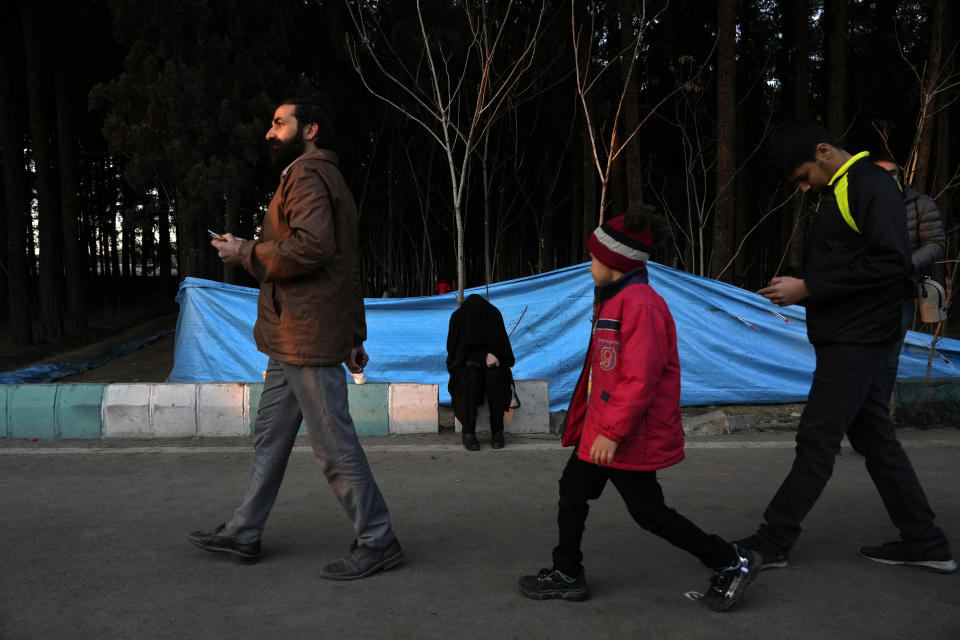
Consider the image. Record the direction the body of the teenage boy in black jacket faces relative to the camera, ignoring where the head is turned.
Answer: to the viewer's left

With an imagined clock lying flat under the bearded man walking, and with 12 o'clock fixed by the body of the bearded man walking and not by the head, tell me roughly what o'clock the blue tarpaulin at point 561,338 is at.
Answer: The blue tarpaulin is roughly at 4 o'clock from the bearded man walking.

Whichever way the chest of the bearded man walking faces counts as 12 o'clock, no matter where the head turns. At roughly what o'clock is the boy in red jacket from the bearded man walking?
The boy in red jacket is roughly at 7 o'clock from the bearded man walking.

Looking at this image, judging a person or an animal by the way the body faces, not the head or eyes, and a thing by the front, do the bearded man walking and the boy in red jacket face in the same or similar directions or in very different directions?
same or similar directions

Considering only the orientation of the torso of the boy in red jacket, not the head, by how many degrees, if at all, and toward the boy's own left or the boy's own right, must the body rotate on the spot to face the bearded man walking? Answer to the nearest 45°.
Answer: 0° — they already face them

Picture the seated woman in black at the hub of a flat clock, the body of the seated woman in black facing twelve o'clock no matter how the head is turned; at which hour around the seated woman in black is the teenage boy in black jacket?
The teenage boy in black jacket is roughly at 11 o'clock from the seated woman in black.

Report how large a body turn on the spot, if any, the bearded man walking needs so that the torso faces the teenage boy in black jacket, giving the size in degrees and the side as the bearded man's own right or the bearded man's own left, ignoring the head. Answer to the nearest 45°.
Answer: approximately 180°

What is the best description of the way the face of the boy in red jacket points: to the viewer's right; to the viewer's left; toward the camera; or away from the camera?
to the viewer's left

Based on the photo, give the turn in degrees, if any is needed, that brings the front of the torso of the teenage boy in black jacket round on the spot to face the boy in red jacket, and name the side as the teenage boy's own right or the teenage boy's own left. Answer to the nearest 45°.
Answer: approximately 45° to the teenage boy's own left

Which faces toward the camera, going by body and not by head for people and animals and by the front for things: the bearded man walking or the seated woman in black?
the seated woman in black

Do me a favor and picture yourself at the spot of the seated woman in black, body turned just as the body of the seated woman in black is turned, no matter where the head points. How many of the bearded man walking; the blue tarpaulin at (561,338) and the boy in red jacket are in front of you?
2

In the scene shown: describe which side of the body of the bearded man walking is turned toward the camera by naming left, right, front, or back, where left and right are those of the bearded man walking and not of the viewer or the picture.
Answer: left

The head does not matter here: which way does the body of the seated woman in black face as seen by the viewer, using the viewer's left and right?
facing the viewer

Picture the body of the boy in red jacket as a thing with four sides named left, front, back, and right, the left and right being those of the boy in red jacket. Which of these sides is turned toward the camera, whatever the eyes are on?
left

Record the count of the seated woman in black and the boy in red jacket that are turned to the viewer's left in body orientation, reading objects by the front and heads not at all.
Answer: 1

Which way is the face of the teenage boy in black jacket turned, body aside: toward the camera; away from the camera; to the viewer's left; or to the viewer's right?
to the viewer's left

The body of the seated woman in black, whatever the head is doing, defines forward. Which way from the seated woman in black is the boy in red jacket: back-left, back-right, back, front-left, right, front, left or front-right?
front
